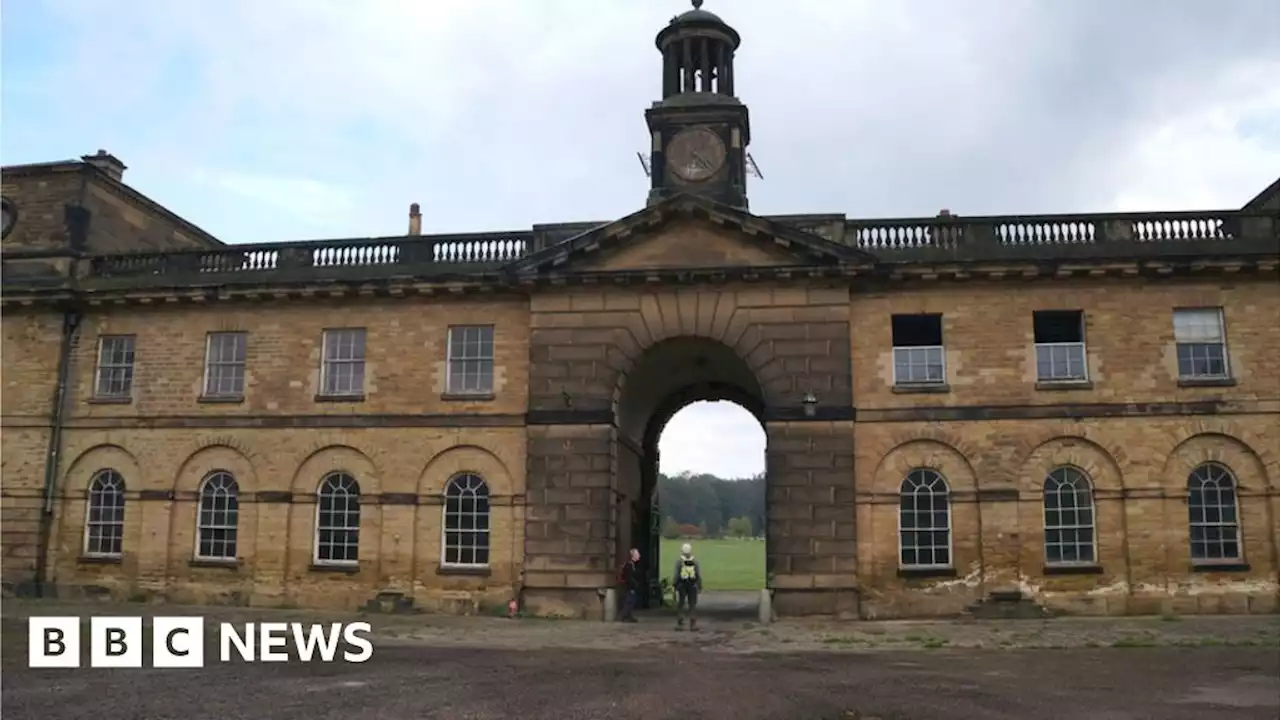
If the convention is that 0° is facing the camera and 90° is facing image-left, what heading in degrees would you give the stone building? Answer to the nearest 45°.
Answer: approximately 0°
